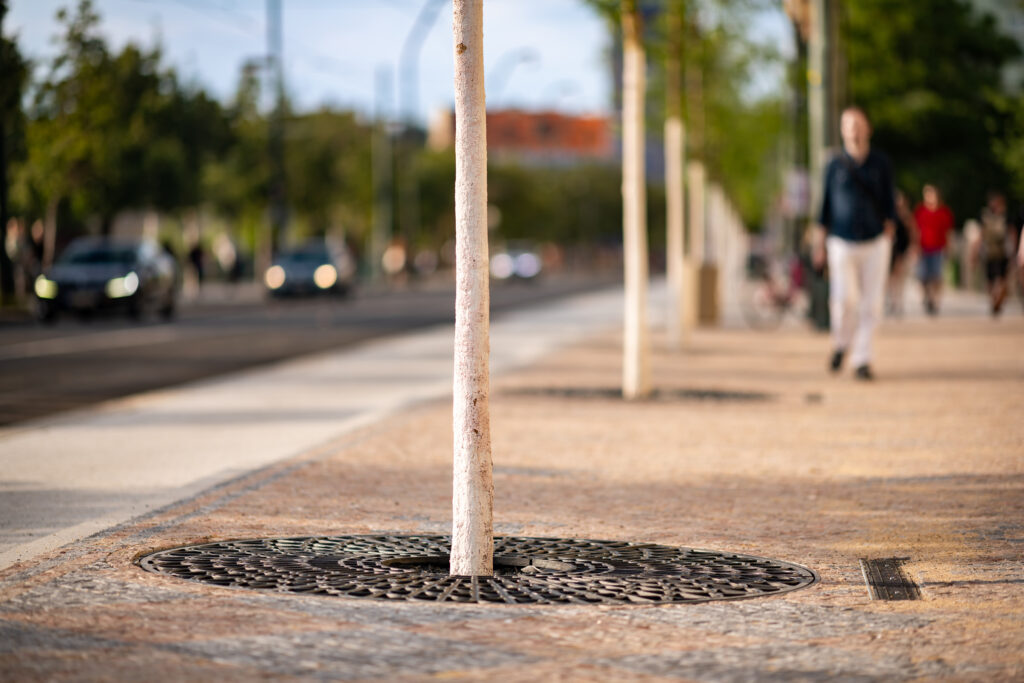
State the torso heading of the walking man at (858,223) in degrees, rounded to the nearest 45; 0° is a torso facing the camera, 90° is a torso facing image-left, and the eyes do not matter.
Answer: approximately 0°

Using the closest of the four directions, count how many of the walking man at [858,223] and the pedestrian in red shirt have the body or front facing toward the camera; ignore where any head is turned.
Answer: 2

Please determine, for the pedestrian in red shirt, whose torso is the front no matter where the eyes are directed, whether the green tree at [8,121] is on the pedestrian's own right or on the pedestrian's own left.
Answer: on the pedestrian's own right

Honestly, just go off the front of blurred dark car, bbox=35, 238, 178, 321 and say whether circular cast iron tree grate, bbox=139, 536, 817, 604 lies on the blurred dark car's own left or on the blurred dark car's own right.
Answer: on the blurred dark car's own left

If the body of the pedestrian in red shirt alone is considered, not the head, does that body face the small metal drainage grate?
yes

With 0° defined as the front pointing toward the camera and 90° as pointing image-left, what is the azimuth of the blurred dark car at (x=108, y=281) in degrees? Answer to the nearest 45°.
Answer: approximately 45°

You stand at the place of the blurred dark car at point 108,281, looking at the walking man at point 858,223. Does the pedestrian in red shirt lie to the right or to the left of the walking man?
left

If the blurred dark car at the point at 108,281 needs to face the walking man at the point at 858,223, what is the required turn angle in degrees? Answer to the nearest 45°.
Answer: approximately 45° to its left

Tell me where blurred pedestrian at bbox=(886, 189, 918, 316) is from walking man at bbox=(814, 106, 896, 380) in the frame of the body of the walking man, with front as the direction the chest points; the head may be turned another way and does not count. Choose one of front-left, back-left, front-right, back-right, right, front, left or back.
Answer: back
